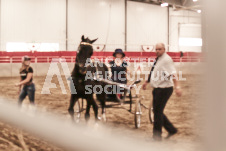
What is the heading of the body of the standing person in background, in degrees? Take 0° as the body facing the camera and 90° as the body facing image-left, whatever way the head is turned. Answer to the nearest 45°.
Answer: approximately 45°

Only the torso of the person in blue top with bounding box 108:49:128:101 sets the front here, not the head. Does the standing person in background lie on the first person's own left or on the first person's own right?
on the first person's own right

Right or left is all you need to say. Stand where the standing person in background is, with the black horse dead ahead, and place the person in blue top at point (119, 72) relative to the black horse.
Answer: left

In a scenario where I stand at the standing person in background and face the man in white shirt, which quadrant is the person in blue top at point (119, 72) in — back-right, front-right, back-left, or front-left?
front-left

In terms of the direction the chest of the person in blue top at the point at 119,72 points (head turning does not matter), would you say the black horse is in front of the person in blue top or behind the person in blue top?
in front

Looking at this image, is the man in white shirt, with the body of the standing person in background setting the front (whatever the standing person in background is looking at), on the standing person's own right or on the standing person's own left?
on the standing person's own left

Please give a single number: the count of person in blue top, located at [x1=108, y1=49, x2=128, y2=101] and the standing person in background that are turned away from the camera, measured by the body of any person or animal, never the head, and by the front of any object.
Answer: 0

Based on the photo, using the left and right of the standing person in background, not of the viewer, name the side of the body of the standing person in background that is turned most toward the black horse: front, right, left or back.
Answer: left

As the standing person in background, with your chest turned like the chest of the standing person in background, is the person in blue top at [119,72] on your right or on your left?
on your left

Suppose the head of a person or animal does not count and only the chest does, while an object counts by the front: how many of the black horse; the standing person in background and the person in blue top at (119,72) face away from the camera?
0

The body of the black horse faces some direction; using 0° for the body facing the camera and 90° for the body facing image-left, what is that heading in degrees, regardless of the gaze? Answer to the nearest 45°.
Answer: approximately 45°

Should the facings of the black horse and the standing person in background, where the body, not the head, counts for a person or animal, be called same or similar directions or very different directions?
same or similar directions
